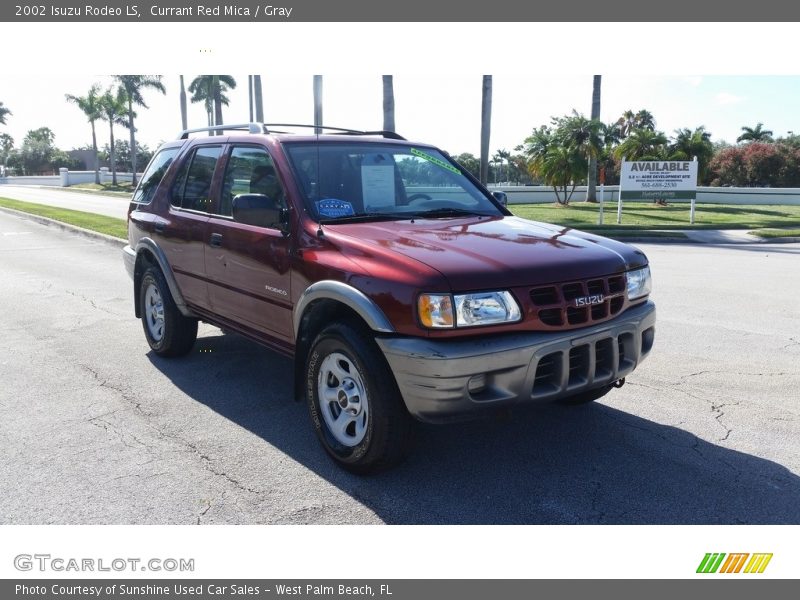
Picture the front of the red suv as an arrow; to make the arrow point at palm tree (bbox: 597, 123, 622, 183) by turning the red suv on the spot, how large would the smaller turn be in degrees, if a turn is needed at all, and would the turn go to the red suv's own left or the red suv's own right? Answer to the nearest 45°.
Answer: approximately 135° to the red suv's own left

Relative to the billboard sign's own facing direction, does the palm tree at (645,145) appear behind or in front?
behind

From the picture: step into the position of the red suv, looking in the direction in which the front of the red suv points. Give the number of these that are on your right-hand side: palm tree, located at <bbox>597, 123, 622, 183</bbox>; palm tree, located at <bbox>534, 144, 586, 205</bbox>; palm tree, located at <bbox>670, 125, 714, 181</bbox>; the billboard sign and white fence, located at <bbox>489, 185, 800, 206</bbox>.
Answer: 0

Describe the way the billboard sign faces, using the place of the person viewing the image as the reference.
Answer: facing the viewer

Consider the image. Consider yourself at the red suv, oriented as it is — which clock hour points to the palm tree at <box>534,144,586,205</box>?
The palm tree is roughly at 8 o'clock from the red suv.

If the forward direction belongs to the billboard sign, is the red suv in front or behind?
in front

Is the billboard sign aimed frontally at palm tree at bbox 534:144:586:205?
no

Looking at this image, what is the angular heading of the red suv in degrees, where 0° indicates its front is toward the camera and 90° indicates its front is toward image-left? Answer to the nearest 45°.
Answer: approximately 315°

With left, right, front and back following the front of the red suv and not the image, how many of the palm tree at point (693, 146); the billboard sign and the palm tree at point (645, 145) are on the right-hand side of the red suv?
0

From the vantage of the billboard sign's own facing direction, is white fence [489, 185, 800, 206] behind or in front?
behind

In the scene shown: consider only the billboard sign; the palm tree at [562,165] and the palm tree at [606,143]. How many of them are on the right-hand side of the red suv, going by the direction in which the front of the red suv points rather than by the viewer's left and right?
0

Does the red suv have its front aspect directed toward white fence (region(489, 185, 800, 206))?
no

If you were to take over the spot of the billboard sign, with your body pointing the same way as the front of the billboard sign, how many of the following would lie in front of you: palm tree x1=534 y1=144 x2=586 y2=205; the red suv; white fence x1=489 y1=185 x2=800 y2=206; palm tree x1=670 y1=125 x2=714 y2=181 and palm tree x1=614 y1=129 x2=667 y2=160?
1

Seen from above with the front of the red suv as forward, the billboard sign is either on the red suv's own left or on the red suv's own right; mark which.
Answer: on the red suv's own left

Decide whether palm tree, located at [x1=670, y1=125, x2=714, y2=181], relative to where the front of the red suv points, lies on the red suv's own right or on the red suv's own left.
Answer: on the red suv's own left

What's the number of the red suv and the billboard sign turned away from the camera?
0
